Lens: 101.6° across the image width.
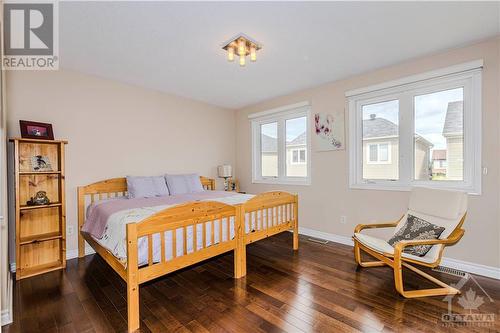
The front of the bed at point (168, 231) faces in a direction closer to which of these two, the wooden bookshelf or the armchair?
the armchair

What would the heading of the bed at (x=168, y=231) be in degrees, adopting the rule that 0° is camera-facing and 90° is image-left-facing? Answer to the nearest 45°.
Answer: approximately 315°

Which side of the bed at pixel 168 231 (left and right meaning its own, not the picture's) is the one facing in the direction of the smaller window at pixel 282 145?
left
